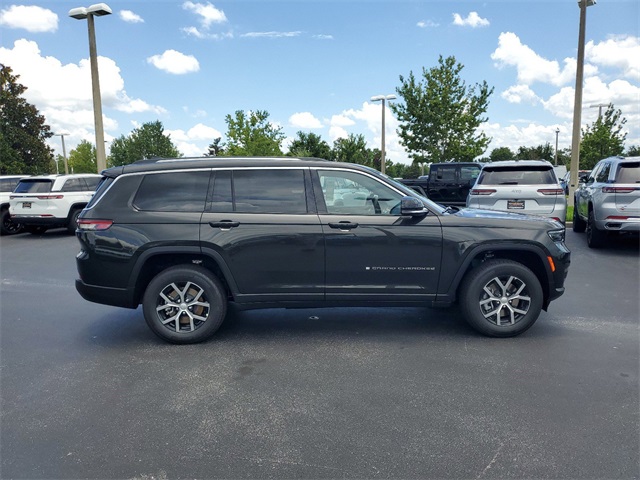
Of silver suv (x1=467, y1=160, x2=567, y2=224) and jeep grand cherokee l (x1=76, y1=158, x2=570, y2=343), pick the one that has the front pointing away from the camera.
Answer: the silver suv

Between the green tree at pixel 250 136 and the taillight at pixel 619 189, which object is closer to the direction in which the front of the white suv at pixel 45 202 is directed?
the green tree

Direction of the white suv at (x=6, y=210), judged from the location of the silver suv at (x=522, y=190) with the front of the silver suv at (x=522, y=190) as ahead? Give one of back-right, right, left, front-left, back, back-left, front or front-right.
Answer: left

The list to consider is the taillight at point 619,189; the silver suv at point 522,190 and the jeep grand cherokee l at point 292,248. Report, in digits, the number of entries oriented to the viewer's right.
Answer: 1

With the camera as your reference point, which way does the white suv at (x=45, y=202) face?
facing away from the viewer and to the right of the viewer

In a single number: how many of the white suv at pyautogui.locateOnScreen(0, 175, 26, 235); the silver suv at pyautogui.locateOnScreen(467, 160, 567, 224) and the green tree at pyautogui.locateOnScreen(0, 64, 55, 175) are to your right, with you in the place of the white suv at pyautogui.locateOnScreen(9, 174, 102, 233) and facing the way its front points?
1

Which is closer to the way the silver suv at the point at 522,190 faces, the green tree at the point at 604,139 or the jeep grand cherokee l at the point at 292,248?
the green tree

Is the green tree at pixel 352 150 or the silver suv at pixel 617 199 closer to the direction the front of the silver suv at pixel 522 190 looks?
the green tree

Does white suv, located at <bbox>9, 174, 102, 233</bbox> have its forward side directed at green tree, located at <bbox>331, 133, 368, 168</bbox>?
yes

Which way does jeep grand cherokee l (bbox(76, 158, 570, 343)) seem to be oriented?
to the viewer's right

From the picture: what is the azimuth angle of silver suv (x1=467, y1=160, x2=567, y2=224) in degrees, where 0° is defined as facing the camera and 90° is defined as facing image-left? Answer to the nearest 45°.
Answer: approximately 180°

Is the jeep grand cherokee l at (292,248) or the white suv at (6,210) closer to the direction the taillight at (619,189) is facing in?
the jeep grand cherokee l

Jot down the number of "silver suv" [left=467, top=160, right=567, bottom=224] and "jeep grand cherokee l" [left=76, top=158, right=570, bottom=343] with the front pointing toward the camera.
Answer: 0

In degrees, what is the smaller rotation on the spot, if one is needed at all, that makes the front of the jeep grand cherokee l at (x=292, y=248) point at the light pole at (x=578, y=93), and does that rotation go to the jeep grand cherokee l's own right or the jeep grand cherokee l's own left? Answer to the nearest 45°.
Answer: approximately 45° to the jeep grand cherokee l's own left
